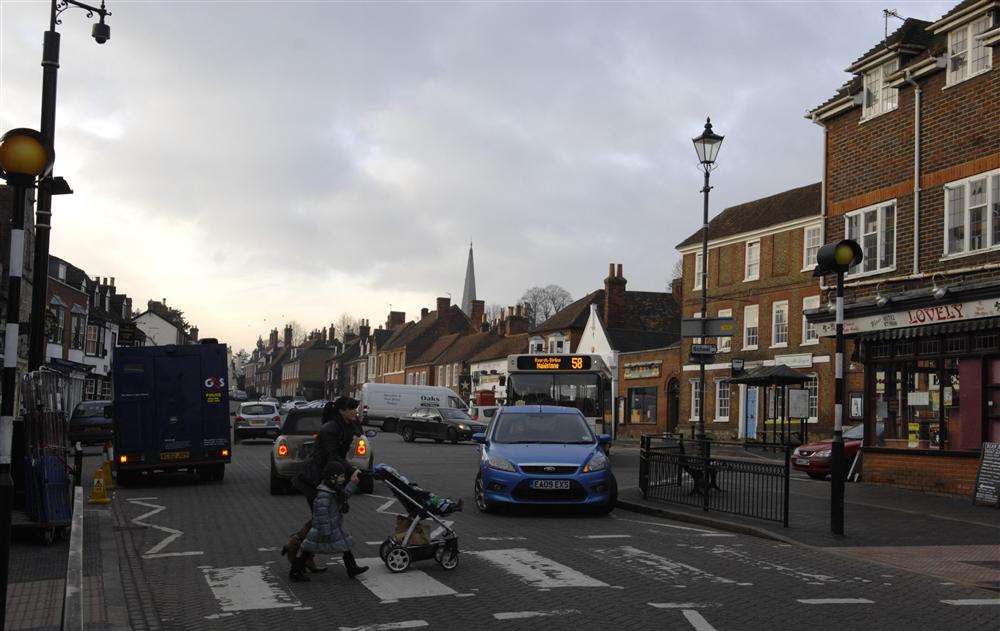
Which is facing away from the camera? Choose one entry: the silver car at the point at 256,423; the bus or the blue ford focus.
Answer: the silver car

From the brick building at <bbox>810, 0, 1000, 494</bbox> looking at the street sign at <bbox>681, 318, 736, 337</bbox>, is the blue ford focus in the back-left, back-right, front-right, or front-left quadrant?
front-left

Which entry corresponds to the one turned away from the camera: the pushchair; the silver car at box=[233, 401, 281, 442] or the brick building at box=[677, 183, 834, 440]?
the silver car

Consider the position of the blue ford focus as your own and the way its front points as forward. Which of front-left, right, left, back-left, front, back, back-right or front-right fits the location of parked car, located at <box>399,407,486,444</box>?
back

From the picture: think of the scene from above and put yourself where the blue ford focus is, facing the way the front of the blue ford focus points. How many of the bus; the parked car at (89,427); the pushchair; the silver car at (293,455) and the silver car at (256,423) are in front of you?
1

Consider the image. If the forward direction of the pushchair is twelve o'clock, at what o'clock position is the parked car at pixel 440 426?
The parked car is roughly at 9 o'clock from the pushchair.

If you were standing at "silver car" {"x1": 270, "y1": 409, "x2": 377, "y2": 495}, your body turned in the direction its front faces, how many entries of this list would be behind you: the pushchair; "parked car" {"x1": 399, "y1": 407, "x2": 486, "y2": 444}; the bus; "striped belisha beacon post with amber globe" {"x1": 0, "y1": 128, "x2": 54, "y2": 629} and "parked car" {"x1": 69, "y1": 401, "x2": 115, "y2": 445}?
2

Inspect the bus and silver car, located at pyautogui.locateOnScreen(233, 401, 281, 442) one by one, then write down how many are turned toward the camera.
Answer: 1

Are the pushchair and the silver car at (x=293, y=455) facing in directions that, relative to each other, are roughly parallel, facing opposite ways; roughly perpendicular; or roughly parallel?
roughly perpendicular

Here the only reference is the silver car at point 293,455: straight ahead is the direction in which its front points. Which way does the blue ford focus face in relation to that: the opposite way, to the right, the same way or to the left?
the opposite way

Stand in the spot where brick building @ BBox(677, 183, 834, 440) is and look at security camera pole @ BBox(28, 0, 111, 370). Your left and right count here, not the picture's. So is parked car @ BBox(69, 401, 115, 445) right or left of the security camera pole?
right

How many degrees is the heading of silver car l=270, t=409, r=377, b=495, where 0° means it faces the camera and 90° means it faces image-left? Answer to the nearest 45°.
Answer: approximately 180°

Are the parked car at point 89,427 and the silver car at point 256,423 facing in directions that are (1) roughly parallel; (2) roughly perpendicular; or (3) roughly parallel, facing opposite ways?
roughly parallel

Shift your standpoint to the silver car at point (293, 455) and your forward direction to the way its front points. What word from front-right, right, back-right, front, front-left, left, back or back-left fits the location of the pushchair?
back

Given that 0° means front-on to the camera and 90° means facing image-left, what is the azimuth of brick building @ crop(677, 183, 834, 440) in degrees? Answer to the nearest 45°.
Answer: approximately 45°

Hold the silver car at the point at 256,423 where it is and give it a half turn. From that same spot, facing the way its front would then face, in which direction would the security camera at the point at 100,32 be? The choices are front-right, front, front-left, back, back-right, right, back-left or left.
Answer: front

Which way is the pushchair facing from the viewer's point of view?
to the viewer's right

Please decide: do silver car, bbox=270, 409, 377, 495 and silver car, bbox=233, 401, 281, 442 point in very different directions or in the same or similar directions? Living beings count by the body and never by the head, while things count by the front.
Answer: same or similar directions
